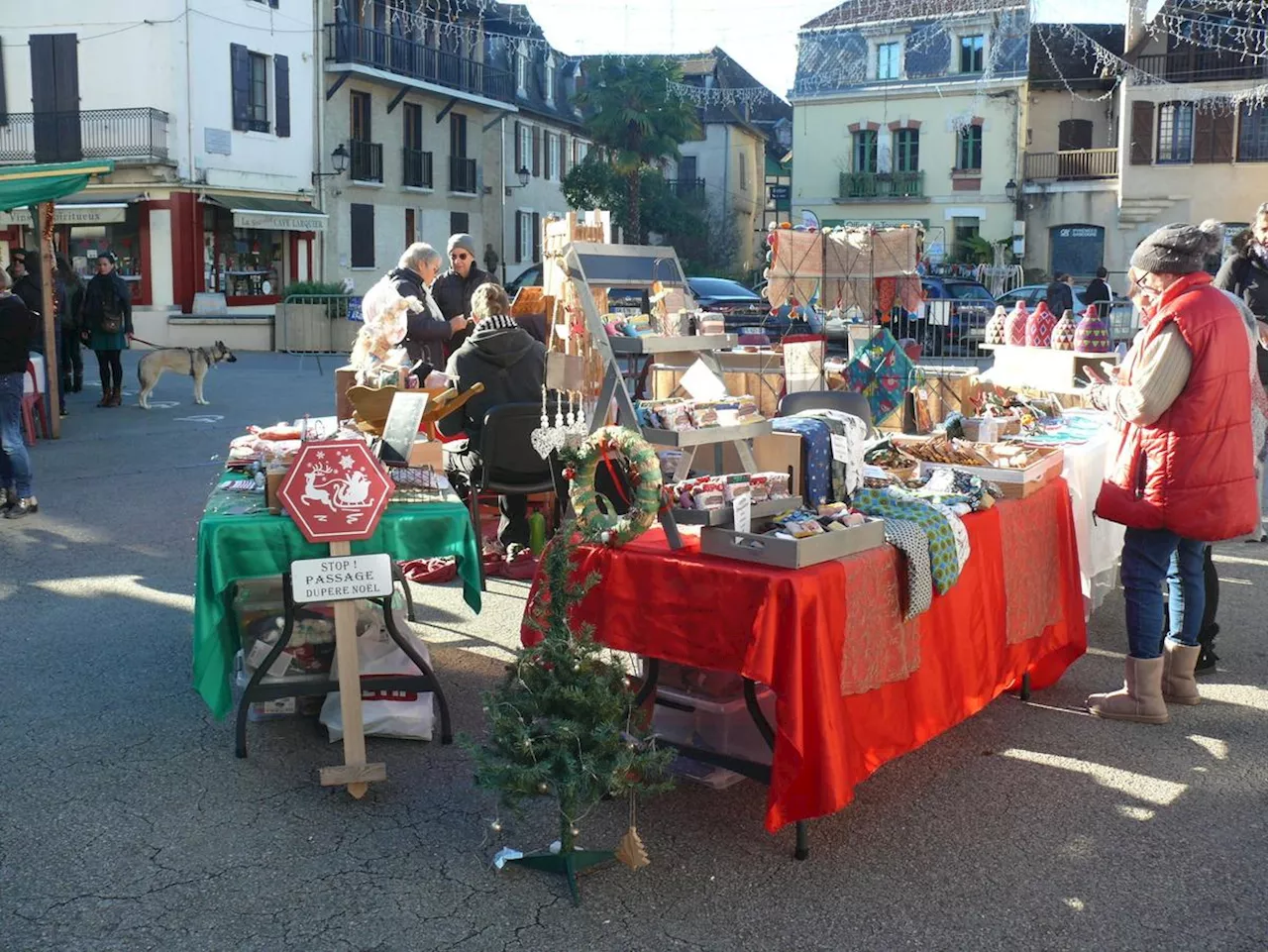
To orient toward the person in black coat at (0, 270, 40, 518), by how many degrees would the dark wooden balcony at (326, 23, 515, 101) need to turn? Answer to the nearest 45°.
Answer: approximately 45° to its right

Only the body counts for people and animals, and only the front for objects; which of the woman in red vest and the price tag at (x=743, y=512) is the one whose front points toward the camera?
the price tag

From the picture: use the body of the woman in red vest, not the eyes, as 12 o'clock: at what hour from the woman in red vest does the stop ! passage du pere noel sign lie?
The stop ! passage du pere noel sign is roughly at 11 o'clock from the woman in red vest.

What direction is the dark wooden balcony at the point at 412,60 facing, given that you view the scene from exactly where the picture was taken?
facing the viewer and to the right of the viewer

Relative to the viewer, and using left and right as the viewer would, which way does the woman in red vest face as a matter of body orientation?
facing to the left of the viewer

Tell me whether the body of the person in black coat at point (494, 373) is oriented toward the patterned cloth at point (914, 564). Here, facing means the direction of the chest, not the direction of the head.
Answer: no

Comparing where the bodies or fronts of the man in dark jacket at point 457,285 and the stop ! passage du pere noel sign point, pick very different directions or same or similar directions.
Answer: same or similar directions

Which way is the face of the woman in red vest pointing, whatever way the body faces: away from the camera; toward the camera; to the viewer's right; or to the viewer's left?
to the viewer's left

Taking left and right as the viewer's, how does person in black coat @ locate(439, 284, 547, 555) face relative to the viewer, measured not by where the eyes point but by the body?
facing away from the viewer and to the left of the viewer

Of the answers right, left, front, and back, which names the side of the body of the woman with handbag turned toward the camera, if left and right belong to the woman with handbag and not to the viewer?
front

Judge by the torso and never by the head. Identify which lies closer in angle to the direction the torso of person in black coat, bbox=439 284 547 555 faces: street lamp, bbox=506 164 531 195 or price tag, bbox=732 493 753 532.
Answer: the street lamp

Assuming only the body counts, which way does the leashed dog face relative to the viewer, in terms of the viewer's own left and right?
facing to the right of the viewer

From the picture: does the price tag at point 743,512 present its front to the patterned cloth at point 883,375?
no

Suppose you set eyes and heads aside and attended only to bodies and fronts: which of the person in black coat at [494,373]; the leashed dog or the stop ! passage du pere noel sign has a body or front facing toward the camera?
the stop ! passage du pere noel sign

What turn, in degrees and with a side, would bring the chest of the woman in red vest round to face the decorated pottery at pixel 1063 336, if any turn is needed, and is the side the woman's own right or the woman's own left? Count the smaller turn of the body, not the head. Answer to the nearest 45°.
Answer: approximately 90° to the woman's own right

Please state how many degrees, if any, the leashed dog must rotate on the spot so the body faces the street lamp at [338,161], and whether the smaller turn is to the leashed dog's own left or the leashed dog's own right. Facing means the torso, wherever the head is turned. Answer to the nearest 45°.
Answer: approximately 90° to the leashed dog's own left
